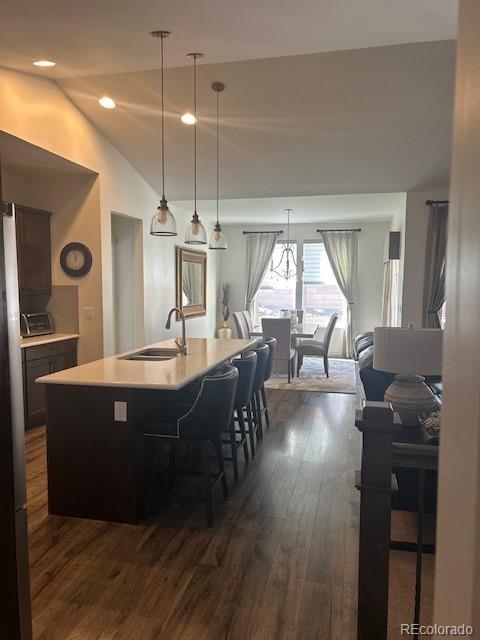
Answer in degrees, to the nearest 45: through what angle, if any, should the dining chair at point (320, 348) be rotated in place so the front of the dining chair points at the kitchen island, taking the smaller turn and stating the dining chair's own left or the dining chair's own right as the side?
approximately 90° to the dining chair's own left

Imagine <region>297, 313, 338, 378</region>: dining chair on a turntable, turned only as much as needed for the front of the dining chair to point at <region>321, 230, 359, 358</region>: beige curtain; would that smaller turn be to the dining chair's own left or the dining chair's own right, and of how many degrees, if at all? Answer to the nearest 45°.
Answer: approximately 90° to the dining chair's own right

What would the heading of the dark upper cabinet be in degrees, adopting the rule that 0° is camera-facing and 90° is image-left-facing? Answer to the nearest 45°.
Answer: approximately 315°

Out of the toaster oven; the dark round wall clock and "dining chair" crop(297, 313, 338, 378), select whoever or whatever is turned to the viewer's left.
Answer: the dining chair

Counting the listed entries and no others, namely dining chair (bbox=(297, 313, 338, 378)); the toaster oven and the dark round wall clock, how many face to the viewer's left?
1

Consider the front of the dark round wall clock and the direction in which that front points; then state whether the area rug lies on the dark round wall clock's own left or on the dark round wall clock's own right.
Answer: on the dark round wall clock's own left

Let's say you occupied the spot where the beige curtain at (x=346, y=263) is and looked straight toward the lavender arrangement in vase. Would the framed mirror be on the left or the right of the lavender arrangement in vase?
left

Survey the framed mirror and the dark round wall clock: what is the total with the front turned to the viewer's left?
0

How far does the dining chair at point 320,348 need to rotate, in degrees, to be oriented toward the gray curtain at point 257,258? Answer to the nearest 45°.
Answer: approximately 45° to its right

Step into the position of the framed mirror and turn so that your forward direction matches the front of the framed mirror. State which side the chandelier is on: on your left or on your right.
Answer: on your left

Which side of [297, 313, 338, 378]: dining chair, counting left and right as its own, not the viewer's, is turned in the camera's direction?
left

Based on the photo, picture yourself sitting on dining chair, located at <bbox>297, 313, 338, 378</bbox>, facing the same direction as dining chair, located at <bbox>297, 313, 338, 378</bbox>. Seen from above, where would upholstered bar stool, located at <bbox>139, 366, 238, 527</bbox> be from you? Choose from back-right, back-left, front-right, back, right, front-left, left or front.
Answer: left

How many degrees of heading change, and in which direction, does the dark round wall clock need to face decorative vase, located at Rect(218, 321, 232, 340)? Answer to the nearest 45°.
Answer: approximately 135° to its left

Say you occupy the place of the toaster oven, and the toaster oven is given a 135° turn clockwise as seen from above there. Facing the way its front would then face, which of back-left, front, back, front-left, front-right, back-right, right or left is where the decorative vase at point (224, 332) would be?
back-right

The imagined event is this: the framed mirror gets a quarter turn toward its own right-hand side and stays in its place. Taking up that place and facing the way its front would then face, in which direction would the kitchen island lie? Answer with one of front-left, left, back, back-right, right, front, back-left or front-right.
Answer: front-left
